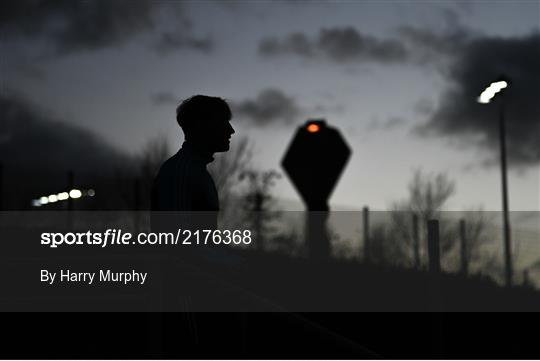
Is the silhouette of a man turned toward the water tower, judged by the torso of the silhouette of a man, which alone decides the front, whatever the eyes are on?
no

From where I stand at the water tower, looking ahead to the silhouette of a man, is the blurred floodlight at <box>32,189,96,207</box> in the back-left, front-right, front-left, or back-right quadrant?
back-right

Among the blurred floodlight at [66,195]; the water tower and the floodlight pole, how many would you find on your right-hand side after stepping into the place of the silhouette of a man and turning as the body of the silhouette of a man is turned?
0

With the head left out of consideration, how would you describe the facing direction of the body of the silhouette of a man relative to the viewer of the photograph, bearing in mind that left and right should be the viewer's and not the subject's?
facing to the right of the viewer

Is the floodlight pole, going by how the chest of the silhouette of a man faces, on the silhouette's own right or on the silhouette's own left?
on the silhouette's own left

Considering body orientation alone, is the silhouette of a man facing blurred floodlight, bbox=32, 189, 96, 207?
no
